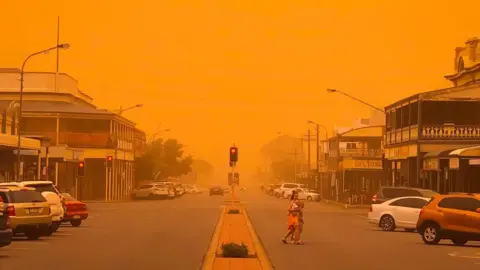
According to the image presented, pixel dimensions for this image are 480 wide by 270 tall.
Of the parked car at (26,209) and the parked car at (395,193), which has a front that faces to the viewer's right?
the parked car at (395,193)

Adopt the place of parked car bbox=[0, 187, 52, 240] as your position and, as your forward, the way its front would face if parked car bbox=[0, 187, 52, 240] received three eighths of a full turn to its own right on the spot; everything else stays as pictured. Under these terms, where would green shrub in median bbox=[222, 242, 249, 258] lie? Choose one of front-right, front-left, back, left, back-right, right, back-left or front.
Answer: front-right

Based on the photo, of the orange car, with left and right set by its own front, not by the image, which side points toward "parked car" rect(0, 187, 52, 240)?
back

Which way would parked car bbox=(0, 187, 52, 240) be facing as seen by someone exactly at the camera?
facing away from the viewer and to the left of the viewer
